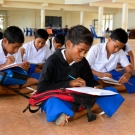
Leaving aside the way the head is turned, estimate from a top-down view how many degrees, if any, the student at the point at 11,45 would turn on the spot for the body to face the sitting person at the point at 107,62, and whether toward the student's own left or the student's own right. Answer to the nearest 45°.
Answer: approximately 45° to the student's own left

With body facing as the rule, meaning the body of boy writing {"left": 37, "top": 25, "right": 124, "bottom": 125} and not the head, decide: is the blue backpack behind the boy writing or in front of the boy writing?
behind

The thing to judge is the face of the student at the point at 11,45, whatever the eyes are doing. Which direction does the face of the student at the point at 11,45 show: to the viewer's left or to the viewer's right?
to the viewer's right

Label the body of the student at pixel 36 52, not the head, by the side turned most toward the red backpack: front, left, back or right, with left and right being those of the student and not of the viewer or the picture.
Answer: front

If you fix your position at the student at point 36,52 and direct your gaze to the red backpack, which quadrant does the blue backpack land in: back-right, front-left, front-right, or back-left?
front-right

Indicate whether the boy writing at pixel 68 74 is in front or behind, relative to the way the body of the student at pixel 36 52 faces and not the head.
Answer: in front

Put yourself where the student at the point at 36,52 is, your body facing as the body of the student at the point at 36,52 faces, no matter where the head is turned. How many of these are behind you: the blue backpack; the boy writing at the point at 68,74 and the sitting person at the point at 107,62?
0

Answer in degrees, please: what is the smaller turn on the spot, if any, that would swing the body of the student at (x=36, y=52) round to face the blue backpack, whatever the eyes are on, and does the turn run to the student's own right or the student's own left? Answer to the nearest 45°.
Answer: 0° — they already face it

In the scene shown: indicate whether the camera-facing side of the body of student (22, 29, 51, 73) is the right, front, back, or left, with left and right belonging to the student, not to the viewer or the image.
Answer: front

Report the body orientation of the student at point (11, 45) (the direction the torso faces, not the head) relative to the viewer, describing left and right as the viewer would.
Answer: facing the viewer and to the right of the viewer

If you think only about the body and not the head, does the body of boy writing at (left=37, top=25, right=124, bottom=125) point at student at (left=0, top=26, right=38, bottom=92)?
no

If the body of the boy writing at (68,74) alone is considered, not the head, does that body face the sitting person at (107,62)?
no
